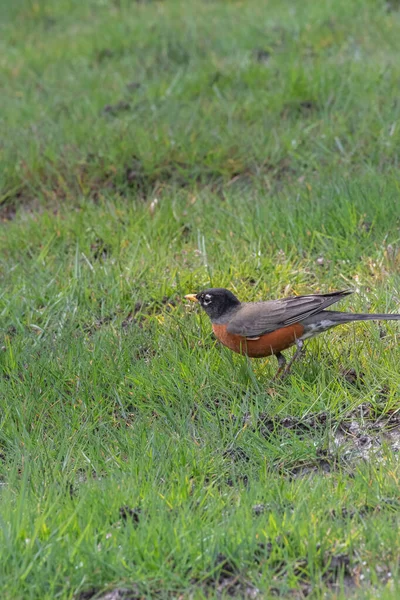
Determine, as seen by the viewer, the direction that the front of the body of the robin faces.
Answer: to the viewer's left
